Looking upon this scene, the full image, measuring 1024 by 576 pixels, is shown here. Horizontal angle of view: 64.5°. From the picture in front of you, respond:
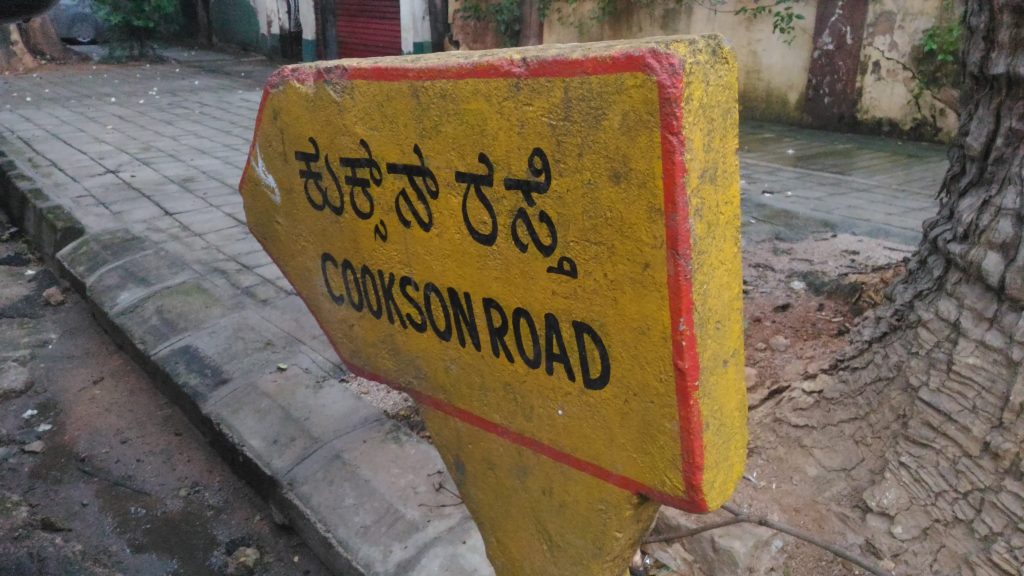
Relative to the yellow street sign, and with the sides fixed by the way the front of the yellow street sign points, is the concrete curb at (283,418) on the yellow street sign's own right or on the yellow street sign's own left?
on the yellow street sign's own right

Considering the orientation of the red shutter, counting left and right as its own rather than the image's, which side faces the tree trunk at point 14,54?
right

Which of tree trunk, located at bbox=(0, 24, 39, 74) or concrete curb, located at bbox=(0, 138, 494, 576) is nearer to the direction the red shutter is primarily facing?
the concrete curb

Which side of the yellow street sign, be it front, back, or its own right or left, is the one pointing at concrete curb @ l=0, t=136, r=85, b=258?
right

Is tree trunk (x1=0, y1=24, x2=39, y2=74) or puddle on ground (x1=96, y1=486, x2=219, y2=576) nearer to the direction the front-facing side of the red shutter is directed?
the puddle on ground

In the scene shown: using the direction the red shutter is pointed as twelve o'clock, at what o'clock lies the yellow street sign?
The yellow street sign is roughly at 12 o'clock from the red shutter.

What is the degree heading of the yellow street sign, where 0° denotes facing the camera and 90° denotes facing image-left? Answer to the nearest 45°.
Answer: approximately 45°

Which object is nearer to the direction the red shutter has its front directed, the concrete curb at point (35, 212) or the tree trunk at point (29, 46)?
the concrete curb

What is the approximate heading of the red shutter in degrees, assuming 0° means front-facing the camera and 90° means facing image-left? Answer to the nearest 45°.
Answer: approximately 0°

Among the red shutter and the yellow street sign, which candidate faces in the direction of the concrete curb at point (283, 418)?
the red shutter

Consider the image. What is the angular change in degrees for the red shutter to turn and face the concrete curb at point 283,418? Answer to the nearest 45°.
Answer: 0° — it already faces it

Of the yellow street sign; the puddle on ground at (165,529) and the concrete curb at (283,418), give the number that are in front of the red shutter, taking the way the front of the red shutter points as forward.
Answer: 3
